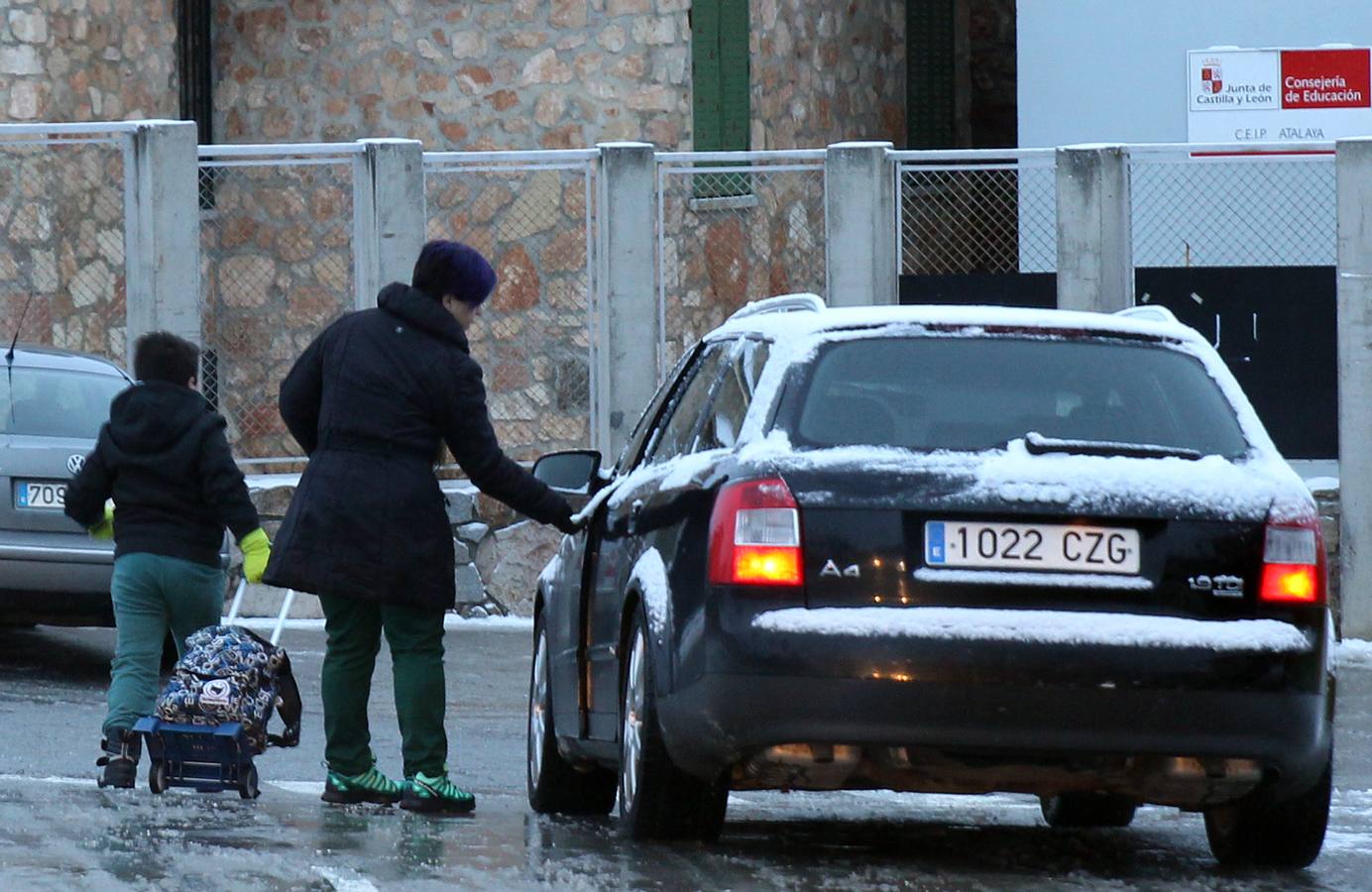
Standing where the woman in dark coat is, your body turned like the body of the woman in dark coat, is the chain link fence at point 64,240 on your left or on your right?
on your left

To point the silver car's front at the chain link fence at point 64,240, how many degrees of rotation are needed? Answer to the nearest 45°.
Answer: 0° — it already faces it

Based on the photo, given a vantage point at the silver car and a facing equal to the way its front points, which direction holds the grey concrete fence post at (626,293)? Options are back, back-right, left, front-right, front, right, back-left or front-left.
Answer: front-right

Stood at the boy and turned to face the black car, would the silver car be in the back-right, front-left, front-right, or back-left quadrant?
back-left

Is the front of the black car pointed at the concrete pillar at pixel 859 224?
yes

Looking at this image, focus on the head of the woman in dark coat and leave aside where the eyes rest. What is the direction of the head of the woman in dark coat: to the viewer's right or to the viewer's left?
to the viewer's right

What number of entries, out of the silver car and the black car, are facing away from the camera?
2

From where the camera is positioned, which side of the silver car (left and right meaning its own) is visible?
back

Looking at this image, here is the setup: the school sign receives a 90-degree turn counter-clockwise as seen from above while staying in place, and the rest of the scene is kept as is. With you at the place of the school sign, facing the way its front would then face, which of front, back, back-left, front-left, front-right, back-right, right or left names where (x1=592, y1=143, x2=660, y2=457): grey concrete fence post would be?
back-right

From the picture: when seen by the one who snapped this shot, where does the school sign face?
facing the viewer

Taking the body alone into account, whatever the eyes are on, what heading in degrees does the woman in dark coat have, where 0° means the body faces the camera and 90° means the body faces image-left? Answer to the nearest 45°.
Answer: approximately 225°

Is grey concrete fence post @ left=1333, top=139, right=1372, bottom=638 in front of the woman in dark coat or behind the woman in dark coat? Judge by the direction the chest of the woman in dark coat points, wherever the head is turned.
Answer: in front

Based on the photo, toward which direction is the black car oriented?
away from the camera

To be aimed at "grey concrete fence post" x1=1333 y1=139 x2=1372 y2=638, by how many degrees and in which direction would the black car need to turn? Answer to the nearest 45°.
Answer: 0° — it already faces it

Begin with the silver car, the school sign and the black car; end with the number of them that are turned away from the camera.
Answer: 2
